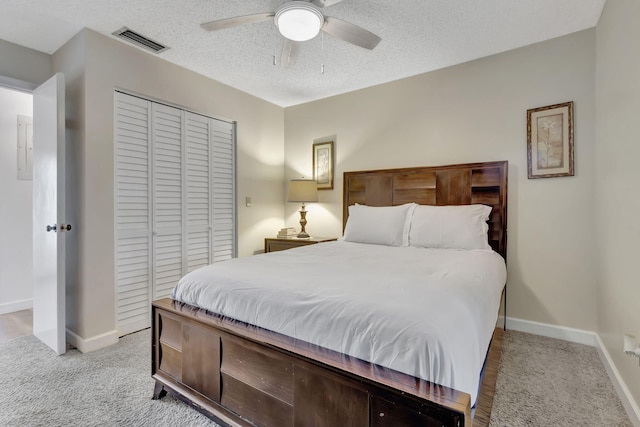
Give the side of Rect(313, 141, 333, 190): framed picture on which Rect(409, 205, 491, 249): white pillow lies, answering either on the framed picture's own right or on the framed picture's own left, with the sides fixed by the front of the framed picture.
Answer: on the framed picture's own left

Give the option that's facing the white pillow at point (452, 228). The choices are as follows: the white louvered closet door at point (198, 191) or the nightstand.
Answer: the white louvered closet door

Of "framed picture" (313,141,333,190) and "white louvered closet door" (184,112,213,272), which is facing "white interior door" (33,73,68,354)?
the framed picture

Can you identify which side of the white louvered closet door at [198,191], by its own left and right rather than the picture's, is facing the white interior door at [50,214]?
right

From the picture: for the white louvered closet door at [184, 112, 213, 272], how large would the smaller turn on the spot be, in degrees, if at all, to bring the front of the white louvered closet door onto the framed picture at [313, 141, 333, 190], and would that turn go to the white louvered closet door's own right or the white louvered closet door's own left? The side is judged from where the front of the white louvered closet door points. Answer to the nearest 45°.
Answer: approximately 45° to the white louvered closet door's own left

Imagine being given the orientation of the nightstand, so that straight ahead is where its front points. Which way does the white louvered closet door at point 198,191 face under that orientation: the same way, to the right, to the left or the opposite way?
to the left

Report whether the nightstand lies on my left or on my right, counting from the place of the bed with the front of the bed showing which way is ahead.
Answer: on my right

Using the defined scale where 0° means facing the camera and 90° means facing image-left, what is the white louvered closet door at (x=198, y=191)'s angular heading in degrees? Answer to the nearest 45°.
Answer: approximately 315°

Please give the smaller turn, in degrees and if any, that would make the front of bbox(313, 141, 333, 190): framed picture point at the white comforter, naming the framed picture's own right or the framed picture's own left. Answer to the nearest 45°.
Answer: approximately 45° to the framed picture's own left

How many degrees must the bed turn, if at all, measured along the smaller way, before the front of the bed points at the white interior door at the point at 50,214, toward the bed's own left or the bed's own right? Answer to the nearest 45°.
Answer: approximately 90° to the bed's own right

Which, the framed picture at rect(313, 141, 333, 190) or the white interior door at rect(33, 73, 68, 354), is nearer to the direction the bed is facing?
the white interior door

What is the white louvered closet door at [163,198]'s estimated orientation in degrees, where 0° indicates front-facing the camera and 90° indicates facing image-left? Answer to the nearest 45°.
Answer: approximately 315°
